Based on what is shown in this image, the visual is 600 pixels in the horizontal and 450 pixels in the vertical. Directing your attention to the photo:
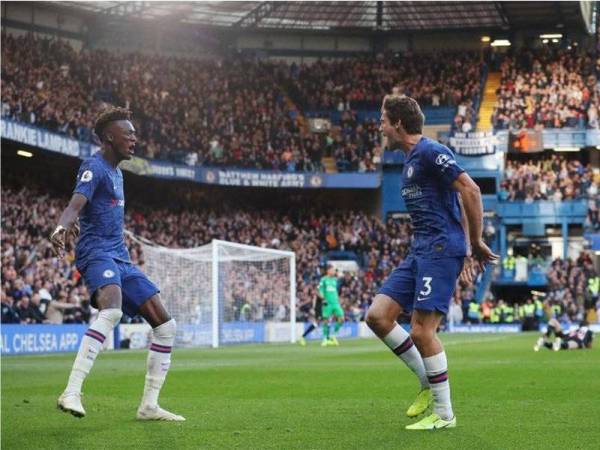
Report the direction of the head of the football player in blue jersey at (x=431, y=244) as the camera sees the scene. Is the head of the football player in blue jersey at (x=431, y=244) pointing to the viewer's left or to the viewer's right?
to the viewer's left

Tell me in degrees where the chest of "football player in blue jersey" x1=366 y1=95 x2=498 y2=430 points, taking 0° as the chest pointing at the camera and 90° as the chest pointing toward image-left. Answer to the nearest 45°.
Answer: approximately 90°

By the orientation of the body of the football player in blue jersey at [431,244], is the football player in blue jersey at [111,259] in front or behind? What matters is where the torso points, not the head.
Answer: in front

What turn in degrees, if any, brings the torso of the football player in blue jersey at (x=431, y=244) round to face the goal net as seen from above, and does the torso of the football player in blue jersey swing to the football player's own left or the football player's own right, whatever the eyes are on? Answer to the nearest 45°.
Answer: approximately 90° to the football player's own right

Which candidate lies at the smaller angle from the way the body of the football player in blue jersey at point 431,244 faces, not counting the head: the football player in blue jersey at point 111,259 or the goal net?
the football player in blue jersey
